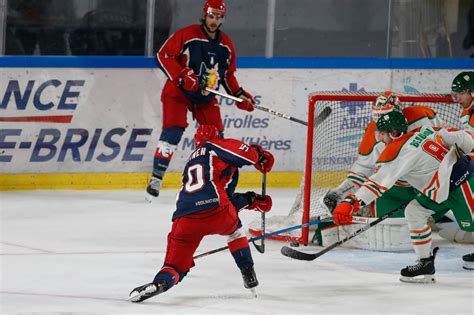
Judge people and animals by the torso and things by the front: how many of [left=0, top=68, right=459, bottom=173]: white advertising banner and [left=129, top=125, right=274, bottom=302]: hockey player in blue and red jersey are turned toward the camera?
1

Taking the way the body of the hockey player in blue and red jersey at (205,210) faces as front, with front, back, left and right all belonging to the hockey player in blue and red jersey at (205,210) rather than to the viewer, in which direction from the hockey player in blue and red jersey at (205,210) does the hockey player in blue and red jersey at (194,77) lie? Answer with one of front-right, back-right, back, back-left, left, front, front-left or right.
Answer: front-left

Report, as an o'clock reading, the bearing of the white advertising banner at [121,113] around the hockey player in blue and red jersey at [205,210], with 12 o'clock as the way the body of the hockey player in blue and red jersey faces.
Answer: The white advertising banner is roughly at 10 o'clock from the hockey player in blue and red jersey.

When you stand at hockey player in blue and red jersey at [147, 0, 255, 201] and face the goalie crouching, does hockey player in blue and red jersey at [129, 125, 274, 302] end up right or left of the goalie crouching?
right

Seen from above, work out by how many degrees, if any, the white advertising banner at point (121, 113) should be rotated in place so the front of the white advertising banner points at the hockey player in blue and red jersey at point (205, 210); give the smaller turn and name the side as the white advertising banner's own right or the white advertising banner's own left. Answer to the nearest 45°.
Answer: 0° — it already faces them

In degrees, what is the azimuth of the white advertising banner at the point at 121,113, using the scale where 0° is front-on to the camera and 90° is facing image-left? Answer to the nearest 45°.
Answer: approximately 0°

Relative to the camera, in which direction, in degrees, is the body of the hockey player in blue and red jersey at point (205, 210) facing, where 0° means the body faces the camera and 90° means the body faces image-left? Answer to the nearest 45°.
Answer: approximately 225°

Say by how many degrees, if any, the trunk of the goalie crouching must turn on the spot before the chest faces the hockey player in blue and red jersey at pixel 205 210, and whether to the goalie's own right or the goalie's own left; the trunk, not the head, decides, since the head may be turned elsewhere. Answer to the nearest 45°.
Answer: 0° — they already face them
